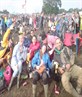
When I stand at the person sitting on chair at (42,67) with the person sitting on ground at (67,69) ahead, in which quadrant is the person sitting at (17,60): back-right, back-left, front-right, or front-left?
back-left

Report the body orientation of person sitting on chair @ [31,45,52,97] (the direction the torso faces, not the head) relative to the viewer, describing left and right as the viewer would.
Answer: facing the viewer

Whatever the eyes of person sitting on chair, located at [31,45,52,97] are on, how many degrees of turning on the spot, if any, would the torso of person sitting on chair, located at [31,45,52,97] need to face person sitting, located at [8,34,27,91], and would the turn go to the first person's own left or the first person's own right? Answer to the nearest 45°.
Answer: approximately 135° to the first person's own right

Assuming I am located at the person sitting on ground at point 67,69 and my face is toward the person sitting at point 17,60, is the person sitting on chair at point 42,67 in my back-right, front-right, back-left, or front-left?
front-left

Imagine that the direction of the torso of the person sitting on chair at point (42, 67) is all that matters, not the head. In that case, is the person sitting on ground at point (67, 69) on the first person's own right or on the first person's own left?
on the first person's own left
